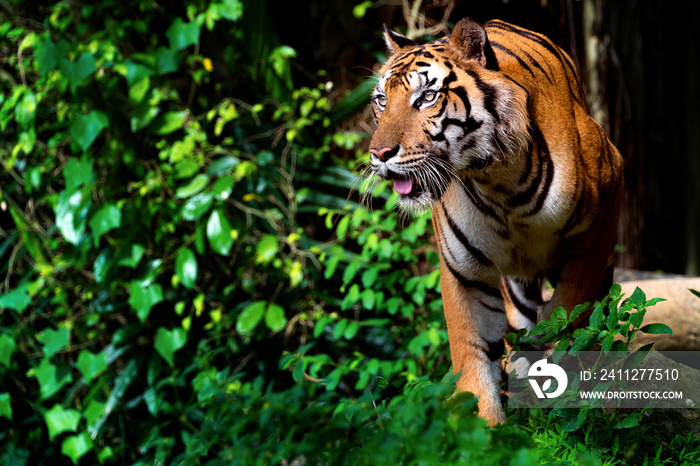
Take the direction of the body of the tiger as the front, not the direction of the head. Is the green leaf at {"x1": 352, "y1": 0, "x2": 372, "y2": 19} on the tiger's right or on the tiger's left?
on the tiger's right

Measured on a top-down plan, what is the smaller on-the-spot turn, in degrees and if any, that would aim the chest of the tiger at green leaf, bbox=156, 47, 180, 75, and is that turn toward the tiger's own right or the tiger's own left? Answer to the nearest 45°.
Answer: approximately 90° to the tiger's own right

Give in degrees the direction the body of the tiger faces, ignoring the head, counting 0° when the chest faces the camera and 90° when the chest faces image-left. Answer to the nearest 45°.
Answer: approximately 45°
